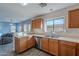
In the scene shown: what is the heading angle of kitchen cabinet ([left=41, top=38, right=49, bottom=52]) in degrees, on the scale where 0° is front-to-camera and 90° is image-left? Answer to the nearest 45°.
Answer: approximately 45°

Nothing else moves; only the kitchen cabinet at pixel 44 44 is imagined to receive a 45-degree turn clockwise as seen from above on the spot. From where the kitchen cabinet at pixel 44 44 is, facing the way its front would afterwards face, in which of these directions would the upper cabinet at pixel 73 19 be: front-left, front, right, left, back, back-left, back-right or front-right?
back-left

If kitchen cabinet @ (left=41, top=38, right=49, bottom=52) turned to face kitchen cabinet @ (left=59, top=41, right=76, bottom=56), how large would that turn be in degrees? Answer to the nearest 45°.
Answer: approximately 90° to its left

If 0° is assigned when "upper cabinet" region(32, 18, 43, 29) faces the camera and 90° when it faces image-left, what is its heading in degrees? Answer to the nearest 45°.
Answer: approximately 45°

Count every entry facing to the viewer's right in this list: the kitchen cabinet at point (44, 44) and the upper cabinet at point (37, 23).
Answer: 0

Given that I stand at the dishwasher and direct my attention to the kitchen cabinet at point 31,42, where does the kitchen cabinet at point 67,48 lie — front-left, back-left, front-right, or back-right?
back-left
